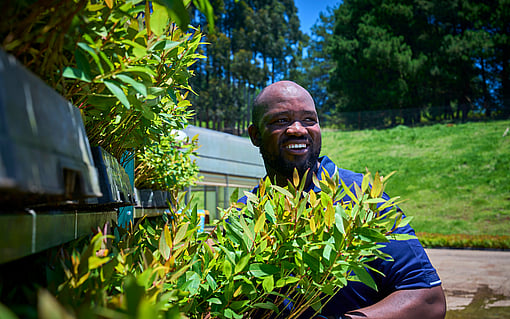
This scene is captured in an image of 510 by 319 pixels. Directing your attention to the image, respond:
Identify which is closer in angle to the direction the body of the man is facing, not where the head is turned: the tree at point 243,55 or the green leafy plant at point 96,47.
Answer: the green leafy plant

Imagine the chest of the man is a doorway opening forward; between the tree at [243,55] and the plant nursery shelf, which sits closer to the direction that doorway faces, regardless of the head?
the plant nursery shelf

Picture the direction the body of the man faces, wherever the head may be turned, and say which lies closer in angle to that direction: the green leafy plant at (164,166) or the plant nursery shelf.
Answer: the plant nursery shelf

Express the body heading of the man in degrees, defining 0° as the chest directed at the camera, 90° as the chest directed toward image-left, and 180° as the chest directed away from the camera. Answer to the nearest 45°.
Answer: approximately 0°

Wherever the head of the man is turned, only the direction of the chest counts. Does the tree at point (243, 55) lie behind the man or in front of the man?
behind

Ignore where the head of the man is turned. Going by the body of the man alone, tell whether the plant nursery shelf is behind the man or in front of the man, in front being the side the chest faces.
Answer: in front
